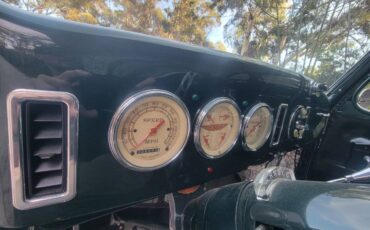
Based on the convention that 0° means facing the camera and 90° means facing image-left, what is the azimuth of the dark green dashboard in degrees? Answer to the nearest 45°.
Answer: approximately 315°
